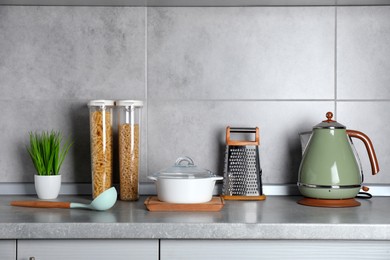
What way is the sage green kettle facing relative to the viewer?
to the viewer's left

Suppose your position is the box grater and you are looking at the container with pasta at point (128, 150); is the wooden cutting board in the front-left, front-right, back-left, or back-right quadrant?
front-left

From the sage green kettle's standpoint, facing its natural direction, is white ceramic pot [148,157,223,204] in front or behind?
in front

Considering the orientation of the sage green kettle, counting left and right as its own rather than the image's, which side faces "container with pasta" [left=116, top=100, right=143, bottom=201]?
front

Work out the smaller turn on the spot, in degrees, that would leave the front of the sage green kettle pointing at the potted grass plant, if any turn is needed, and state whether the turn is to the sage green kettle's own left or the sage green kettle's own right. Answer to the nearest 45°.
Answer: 0° — it already faces it

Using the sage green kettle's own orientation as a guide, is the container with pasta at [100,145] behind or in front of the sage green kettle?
in front

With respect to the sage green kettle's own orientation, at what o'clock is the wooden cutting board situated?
The wooden cutting board is roughly at 11 o'clock from the sage green kettle.
